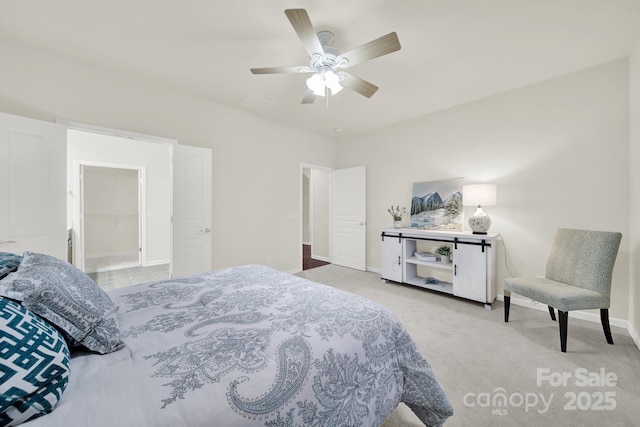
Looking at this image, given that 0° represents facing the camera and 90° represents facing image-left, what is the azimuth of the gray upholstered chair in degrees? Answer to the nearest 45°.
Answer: approximately 45°

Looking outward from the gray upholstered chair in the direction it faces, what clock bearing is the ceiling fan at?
The ceiling fan is roughly at 12 o'clock from the gray upholstered chair.

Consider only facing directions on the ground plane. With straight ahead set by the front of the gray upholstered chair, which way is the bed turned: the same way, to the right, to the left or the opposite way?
the opposite way

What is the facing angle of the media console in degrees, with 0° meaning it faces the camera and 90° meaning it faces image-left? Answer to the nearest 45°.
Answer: approximately 45°

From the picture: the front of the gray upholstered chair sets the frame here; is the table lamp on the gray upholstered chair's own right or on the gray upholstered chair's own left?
on the gray upholstered chair's own right

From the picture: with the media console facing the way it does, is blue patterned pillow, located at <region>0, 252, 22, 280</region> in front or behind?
in front

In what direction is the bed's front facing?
to the viewer's right

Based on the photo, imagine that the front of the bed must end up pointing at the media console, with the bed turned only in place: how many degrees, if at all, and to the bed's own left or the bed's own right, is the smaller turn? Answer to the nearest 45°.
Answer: approximately 45° to the bed's own left

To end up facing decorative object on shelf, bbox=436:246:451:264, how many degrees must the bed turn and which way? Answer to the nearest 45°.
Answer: approximately 45° to its left

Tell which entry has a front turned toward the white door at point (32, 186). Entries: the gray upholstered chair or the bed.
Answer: the gray upholstered chair

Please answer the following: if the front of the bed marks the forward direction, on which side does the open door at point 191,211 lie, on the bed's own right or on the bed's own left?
on the bed's own left
